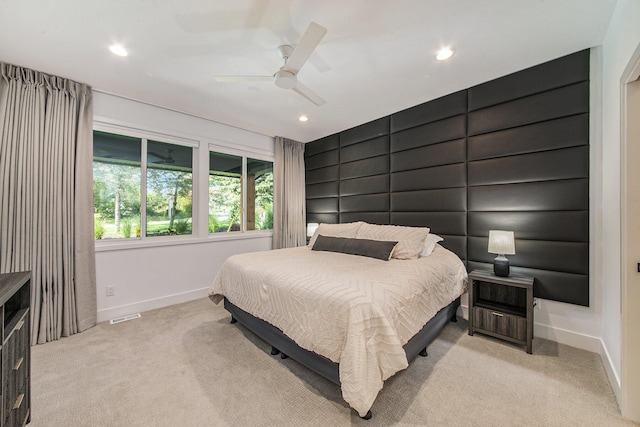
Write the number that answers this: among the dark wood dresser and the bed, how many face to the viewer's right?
1

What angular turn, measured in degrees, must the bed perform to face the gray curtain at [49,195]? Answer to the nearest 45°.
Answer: approximately 45° to its right

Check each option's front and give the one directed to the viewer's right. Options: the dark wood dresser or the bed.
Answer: the dark wood dresser

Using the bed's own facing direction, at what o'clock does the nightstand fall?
The nightstand is roughly at 7 o'clock from the bed.

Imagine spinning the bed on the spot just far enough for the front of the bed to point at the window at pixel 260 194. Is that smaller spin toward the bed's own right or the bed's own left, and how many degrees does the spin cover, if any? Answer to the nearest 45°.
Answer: approximately 90° to the bed's own right

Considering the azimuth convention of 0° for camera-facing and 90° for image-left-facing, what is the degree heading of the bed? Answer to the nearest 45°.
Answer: approximately 45°

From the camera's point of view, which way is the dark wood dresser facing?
to the viewer's right

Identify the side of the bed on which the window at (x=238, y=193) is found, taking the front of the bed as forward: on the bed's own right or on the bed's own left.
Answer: on the bed's own right

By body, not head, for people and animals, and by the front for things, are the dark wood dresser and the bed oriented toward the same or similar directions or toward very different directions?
very different directions

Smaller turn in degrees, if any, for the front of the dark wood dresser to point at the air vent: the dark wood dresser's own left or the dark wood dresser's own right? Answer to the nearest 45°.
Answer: approximately 45° to the dark wood dresser's own left
